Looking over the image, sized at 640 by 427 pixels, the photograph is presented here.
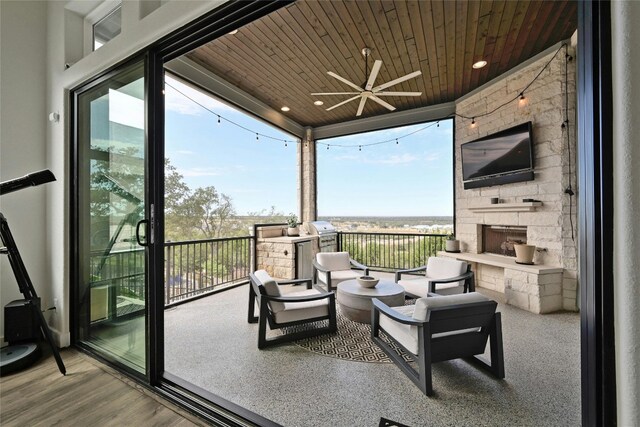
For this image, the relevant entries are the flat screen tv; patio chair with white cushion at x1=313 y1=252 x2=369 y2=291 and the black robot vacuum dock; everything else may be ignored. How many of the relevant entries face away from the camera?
0

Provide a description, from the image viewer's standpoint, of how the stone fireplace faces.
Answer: facing the viewer and to the left of the viewer

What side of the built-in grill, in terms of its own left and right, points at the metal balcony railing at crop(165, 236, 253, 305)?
right

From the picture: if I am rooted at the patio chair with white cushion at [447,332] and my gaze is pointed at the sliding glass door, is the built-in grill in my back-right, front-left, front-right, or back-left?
front-right

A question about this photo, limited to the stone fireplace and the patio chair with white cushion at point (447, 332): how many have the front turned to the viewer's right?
0

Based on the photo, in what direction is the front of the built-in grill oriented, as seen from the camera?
facing the viewer and to the right of the viewer

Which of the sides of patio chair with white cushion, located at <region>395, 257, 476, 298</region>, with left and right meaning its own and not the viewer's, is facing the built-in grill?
right

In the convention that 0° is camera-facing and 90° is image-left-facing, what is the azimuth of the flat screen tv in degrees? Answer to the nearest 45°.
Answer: approximately 45°

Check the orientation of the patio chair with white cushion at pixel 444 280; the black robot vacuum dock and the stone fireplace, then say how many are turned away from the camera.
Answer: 0

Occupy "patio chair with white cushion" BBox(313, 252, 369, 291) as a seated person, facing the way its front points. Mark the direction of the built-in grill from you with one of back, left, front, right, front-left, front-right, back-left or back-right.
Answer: back-left

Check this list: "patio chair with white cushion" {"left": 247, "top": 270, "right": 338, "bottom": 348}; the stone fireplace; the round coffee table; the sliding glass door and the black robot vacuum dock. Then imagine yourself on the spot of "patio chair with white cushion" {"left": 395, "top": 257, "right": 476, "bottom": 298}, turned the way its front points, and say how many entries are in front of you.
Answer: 4

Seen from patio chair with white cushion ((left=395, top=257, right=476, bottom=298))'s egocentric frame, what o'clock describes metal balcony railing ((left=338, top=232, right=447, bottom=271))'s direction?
The metal balcony railing is roughly at 4 o'clock from the patio chair with white cushion.

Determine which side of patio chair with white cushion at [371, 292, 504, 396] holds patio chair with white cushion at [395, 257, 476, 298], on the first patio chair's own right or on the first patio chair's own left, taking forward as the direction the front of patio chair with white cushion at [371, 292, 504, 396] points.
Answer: on the first patio chair's own right

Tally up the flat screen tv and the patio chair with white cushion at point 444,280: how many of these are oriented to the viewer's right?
0

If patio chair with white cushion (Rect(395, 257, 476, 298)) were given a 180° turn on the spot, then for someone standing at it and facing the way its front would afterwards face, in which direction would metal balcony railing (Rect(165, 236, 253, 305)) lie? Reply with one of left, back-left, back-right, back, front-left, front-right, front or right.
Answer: back-left

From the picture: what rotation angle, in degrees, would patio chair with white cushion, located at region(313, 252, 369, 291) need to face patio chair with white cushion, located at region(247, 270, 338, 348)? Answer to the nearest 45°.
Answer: approximately 45° to its right

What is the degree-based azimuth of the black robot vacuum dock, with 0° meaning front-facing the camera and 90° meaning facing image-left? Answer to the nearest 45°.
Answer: approximately 315°

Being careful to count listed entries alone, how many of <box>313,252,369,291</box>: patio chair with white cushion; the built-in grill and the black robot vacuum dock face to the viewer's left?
0
